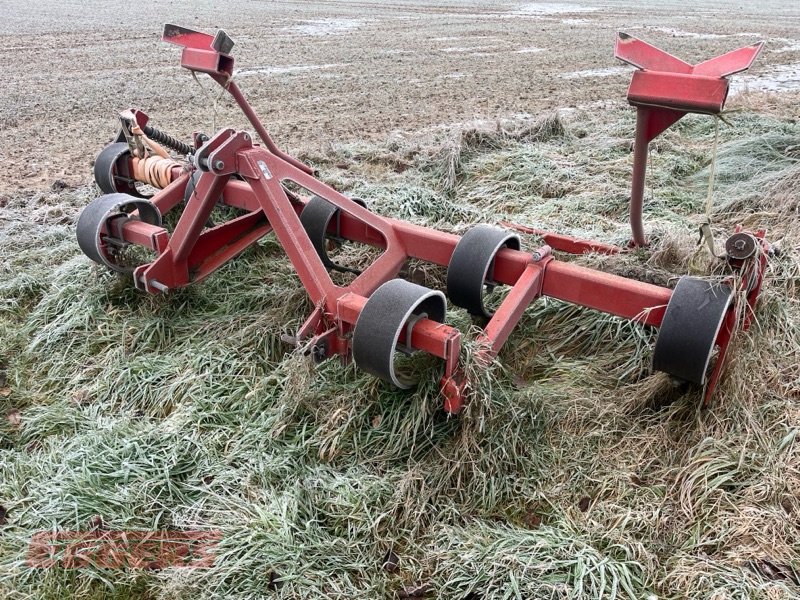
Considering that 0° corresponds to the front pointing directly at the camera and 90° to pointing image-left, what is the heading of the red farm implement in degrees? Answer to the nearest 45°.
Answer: approximately 45°
